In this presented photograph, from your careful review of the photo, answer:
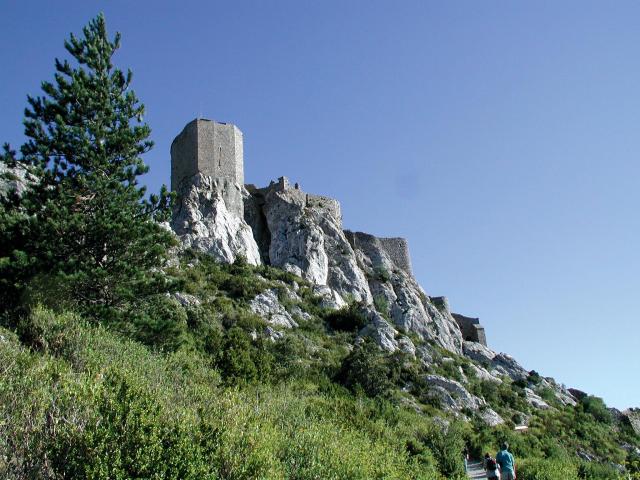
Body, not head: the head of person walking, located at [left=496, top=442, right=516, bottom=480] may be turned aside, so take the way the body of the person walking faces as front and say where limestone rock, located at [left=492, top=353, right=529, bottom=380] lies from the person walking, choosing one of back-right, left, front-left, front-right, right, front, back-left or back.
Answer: front

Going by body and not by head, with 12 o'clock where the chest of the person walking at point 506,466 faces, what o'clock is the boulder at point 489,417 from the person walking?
The boulder is roughly at 12 o'clock from the person walking.

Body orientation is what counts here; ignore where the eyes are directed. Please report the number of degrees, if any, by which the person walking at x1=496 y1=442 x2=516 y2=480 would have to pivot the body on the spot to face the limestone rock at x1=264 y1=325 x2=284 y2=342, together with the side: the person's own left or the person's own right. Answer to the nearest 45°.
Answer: approximately 45° to the person's own left

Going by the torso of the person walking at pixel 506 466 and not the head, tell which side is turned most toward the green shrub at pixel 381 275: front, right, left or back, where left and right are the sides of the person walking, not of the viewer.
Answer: front

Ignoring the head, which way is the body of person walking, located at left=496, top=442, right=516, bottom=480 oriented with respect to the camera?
away from the camera

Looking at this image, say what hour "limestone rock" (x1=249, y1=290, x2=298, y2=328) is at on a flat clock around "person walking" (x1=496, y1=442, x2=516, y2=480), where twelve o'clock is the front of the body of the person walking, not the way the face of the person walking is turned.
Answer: The limestone rock is roughly at 11 o'clock from the person walking.

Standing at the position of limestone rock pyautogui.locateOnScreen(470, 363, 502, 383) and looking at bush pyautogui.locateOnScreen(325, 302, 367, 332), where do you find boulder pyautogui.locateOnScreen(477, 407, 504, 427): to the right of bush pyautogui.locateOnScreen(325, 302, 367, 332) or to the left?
left

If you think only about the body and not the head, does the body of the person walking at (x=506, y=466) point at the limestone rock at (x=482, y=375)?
yes

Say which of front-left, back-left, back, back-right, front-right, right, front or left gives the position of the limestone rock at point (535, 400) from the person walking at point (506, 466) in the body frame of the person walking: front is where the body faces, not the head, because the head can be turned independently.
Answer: front
